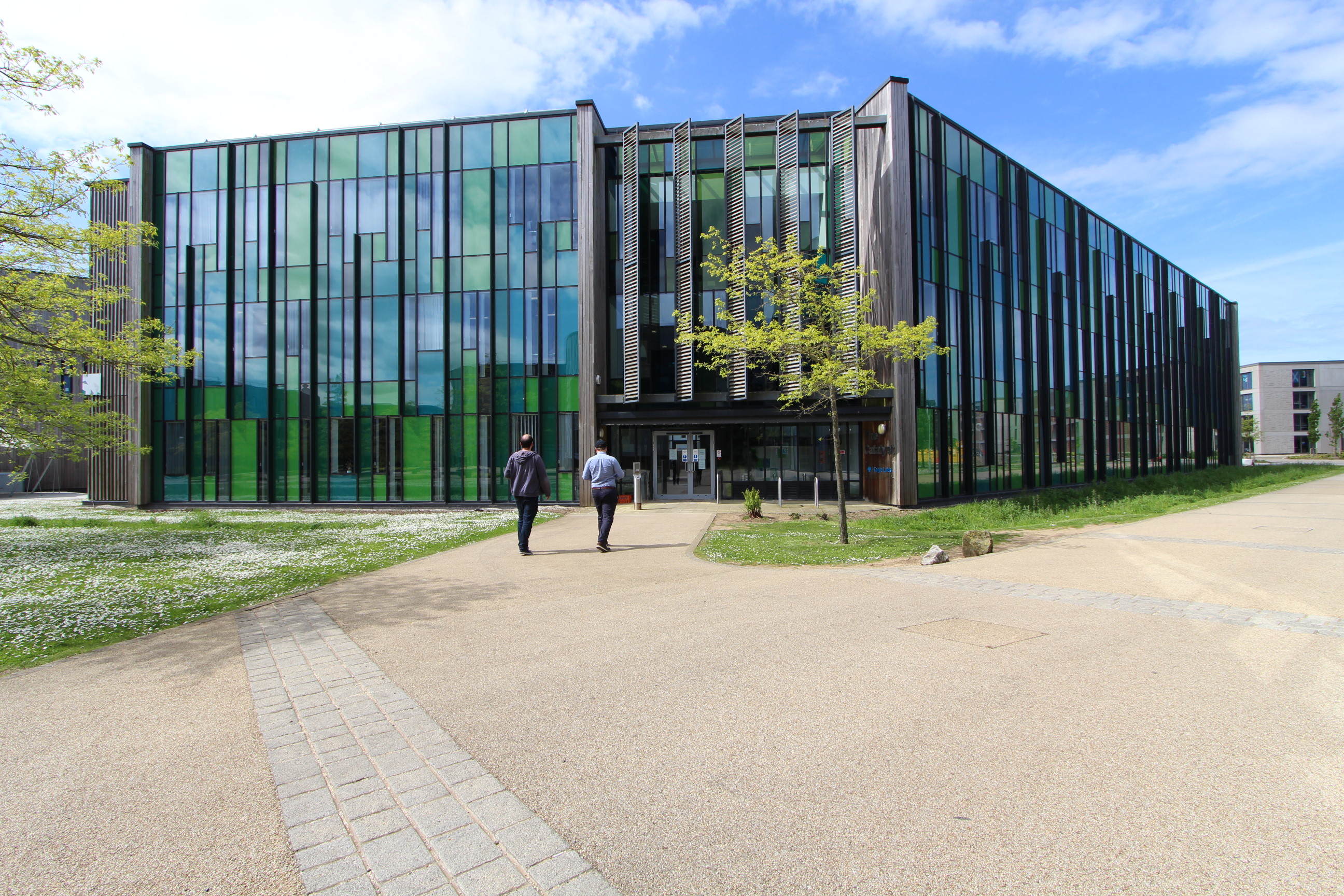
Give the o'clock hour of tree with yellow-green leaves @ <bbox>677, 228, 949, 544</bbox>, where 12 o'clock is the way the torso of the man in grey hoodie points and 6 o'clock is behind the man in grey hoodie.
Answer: The tree with yellow-green leaves is roughly at 3 o'clock from the man in grey hoodie.

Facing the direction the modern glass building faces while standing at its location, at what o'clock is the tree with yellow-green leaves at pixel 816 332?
The tree with yellow-green leaves is roughly at 11 o'clock from the modern glass building.

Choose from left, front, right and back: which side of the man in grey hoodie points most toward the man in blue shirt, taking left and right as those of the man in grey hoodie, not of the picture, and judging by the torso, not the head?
right

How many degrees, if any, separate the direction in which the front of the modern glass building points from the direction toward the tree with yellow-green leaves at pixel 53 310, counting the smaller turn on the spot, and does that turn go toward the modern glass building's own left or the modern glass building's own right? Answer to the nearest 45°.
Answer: approximately 45° to the modern glass building's own right

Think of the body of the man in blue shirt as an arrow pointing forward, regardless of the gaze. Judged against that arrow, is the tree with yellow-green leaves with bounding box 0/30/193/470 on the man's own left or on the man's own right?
on the man's own left

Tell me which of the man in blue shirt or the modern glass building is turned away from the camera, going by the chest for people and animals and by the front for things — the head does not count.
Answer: the man in blue shirt

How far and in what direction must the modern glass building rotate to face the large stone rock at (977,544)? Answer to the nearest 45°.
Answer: approximately 45° to its left

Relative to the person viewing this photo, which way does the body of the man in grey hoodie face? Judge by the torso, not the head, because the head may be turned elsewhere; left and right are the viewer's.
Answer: facing away from the viewer

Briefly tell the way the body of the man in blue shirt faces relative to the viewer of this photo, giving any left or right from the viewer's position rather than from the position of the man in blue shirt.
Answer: facing away from the viewer

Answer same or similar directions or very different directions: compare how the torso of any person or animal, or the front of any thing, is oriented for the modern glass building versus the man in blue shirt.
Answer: very different directions

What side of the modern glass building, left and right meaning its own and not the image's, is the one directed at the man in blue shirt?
front

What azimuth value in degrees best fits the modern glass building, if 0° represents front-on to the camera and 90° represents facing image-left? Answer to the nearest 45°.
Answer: approximately 0°

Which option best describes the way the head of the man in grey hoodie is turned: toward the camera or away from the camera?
away from the camera
